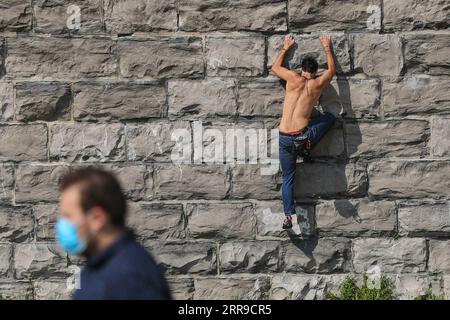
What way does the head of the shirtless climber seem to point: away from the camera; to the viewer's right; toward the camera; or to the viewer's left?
away from the camera

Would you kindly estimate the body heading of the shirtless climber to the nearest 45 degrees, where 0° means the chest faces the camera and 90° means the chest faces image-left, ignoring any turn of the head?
approximately 180°
